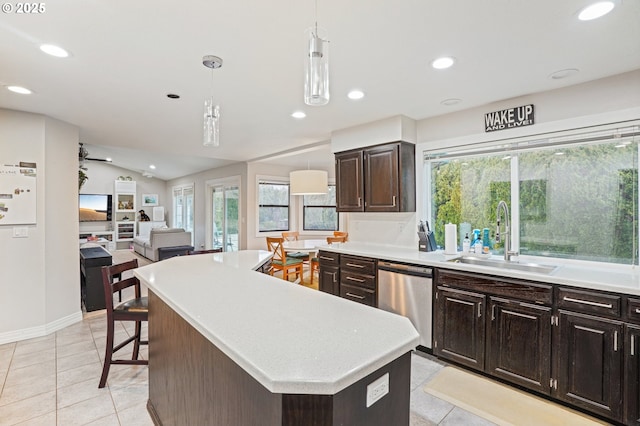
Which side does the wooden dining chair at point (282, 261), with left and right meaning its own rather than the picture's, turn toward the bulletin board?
back

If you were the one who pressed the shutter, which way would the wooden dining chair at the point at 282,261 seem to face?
facing away from the viewer and to the right of the viewer

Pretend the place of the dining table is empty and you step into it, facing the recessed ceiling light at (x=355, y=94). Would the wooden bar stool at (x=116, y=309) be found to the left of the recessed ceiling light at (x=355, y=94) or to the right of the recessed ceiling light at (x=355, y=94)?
right

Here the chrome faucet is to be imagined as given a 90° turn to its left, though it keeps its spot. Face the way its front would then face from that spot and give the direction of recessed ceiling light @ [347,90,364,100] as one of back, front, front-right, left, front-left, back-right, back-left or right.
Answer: right

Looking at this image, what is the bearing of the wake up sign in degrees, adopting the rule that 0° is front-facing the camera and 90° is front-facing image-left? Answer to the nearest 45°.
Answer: approximately 45°

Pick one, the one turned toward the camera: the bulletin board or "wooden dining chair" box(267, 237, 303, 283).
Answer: the bulletin board

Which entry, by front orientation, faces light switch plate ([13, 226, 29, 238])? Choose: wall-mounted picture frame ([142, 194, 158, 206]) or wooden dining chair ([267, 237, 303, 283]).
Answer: the wall-mounted picture frame

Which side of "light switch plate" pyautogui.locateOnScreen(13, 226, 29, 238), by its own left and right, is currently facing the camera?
front

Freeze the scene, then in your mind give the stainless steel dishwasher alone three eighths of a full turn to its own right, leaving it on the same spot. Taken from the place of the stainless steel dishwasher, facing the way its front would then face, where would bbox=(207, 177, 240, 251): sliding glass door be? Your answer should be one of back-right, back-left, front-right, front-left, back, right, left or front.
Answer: front-left

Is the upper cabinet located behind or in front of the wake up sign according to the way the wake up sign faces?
in front

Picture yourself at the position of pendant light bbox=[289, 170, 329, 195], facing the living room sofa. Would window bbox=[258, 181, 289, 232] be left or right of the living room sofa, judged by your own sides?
right

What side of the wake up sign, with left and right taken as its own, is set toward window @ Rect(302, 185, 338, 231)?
right

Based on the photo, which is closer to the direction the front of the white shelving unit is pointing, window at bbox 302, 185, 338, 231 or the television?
the window

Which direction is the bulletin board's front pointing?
toward the camera

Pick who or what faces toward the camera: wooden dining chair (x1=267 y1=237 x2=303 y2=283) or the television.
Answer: the television

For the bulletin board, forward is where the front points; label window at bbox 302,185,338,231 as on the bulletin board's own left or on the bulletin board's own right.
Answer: on the bulletin board's own left

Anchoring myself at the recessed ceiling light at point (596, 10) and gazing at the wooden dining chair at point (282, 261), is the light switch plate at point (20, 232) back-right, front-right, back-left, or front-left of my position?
front-left

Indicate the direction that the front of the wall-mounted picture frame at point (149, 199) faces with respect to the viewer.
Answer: facing the viewer

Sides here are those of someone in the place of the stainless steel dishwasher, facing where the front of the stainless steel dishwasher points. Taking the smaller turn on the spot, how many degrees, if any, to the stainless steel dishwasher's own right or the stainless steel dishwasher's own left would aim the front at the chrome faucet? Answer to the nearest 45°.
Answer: approximately 135° to the stainless steel dishwasher's own left
